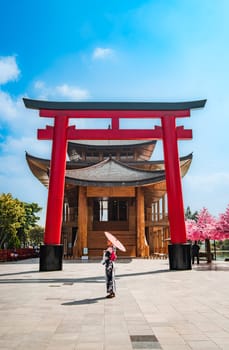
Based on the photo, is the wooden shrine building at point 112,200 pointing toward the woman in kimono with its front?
yes

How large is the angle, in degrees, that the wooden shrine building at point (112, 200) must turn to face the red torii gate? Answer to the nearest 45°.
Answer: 0° — it already faces it

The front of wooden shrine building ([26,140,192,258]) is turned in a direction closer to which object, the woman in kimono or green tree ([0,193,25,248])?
the woman in kimono

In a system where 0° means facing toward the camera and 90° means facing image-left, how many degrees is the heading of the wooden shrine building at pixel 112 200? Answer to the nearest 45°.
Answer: approximately 0°

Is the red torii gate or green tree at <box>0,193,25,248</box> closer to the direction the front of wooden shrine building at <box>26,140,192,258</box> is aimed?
the red torii gate

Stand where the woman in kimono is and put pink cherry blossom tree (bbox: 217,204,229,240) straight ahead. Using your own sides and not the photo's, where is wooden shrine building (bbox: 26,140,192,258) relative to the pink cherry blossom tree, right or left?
left

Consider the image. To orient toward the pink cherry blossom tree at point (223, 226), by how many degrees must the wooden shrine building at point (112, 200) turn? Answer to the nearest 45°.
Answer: approximately 45° to its left

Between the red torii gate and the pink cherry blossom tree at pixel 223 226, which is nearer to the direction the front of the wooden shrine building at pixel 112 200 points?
the red torii gate

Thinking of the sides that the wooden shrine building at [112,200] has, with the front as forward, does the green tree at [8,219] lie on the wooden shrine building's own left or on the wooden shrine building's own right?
on the wooden shrine building's own right
